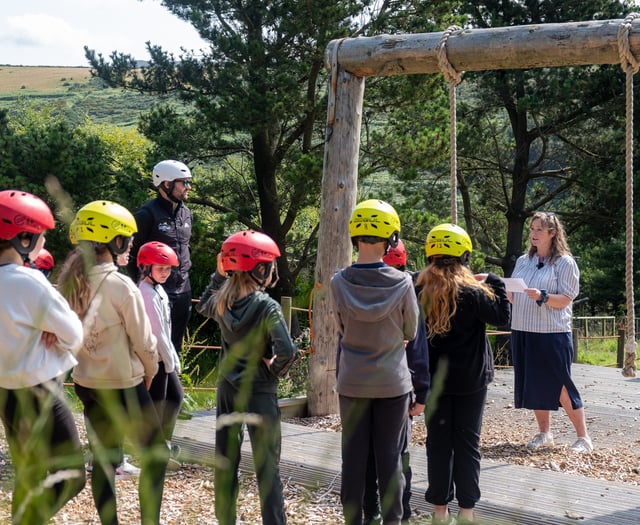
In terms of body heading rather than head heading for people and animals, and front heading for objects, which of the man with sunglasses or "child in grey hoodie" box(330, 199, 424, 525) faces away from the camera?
the child in grey hoodie

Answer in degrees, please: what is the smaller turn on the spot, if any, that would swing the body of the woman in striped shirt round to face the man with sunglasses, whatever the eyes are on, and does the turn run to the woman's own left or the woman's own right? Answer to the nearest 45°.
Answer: approximately 45° to the woman's own right

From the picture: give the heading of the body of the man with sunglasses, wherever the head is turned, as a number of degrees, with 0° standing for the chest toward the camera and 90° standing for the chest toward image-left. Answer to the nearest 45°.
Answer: approximately 315°

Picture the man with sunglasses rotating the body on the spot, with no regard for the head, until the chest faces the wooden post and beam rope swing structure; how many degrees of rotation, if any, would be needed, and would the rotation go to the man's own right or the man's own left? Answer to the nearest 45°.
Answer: approximately 45° to the man's own left

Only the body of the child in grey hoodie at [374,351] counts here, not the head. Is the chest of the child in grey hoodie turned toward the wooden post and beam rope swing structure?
yes

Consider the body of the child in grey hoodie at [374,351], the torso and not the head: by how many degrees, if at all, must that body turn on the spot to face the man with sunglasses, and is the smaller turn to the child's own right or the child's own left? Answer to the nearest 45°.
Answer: approximately 45° to the child's own left

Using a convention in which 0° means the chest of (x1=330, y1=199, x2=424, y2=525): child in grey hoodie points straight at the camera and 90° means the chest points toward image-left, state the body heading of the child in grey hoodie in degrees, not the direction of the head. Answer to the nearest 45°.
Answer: approximately 180°

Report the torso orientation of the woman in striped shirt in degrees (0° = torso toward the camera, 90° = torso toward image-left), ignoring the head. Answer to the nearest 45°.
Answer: approximately 45°

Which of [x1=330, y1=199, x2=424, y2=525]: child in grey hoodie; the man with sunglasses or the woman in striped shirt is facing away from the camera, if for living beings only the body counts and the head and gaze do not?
the child in grey hoodie

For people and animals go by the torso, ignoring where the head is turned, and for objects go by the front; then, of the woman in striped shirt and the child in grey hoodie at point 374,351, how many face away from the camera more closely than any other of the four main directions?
1

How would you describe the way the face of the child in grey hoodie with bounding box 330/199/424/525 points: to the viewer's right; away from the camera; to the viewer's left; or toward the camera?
away from the camera
